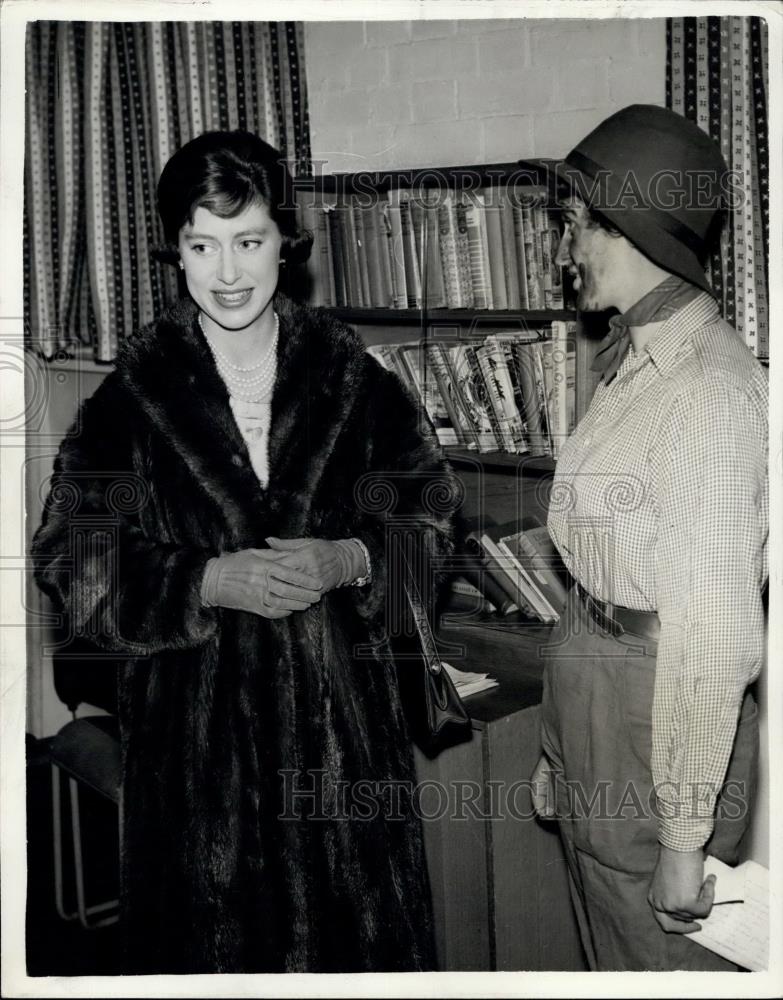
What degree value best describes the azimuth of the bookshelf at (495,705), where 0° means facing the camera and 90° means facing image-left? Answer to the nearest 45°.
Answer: approximately 0°

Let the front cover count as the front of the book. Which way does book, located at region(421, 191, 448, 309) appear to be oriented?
to the viewer's right

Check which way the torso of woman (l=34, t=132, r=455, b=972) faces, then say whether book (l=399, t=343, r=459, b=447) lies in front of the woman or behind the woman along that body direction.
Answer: behind

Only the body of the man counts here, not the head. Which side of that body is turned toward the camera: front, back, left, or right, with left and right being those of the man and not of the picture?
left

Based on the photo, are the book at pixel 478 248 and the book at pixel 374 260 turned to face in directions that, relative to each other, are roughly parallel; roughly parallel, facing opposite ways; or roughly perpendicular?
roughly parallel

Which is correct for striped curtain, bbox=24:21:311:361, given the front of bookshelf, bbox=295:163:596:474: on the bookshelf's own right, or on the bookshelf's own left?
on the bookshelf's own right

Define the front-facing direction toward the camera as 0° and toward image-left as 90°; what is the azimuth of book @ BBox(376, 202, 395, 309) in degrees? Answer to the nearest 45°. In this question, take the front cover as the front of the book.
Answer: approximately 270°

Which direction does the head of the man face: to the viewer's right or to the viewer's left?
to the viewer's left

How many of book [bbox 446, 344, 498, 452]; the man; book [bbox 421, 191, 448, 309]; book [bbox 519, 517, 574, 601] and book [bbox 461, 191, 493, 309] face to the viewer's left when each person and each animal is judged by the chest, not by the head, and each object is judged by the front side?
1

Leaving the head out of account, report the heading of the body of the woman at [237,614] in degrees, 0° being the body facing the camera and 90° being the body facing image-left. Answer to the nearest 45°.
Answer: approximately 0°
